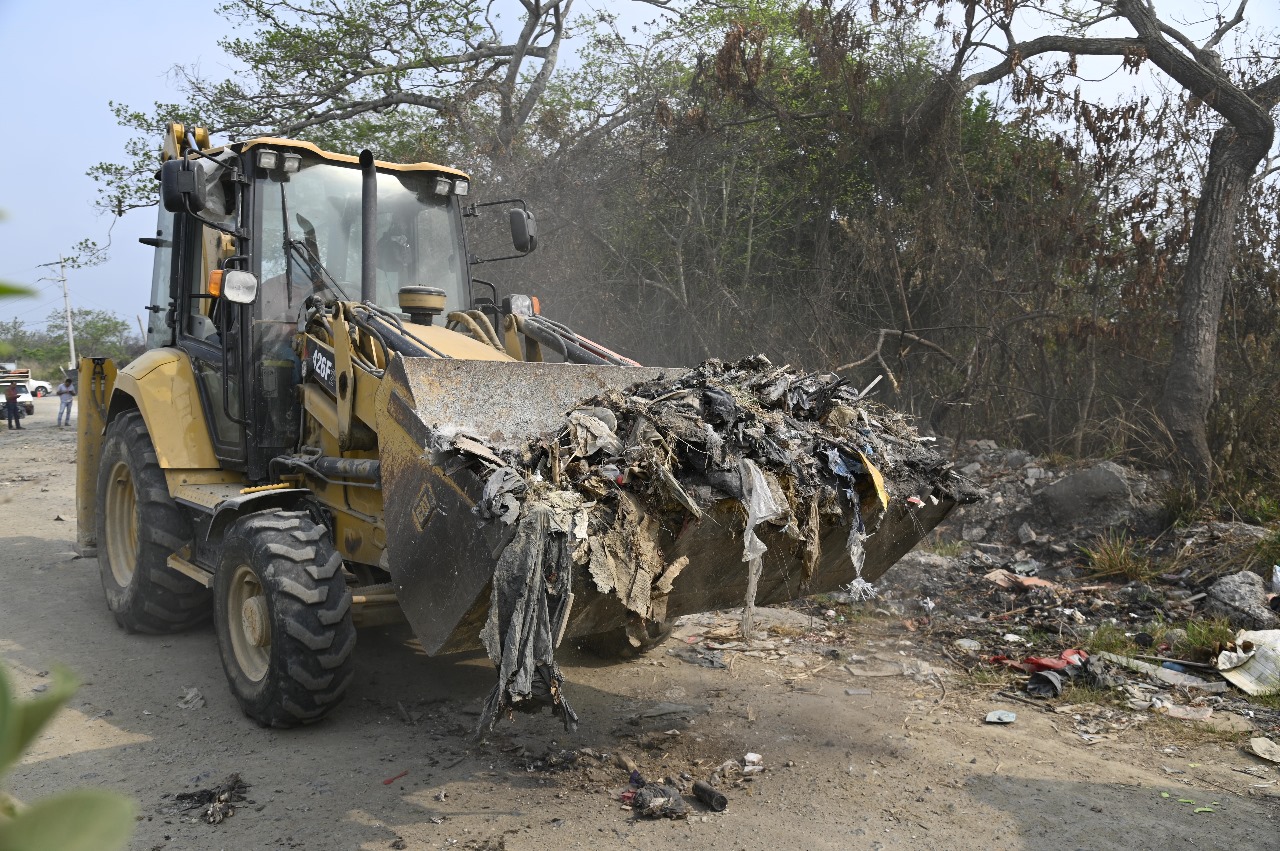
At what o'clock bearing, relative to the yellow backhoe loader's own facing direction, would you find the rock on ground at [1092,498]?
The rock on ground is roughly at 10 o'clock from the yellow backhoe loader.

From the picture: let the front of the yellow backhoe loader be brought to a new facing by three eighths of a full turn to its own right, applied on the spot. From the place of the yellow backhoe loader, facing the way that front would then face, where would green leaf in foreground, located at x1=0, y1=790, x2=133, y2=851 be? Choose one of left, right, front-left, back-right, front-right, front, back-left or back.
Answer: left

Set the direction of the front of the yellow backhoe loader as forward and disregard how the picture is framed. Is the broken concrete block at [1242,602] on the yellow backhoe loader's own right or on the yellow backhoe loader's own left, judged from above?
on the yellow backhoe loader's own left

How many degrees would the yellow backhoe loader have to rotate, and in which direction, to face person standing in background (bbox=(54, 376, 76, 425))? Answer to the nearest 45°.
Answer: approximately 180°

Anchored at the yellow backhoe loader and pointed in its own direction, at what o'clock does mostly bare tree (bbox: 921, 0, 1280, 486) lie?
The mostly bare tree is roughly at 10 o'clock from the yellow backhoe loader.

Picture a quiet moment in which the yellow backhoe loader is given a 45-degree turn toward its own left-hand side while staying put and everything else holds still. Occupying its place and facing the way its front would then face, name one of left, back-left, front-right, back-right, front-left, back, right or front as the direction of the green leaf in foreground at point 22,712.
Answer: right

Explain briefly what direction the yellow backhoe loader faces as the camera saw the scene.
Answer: facing the viewer and to the right of the viewer
